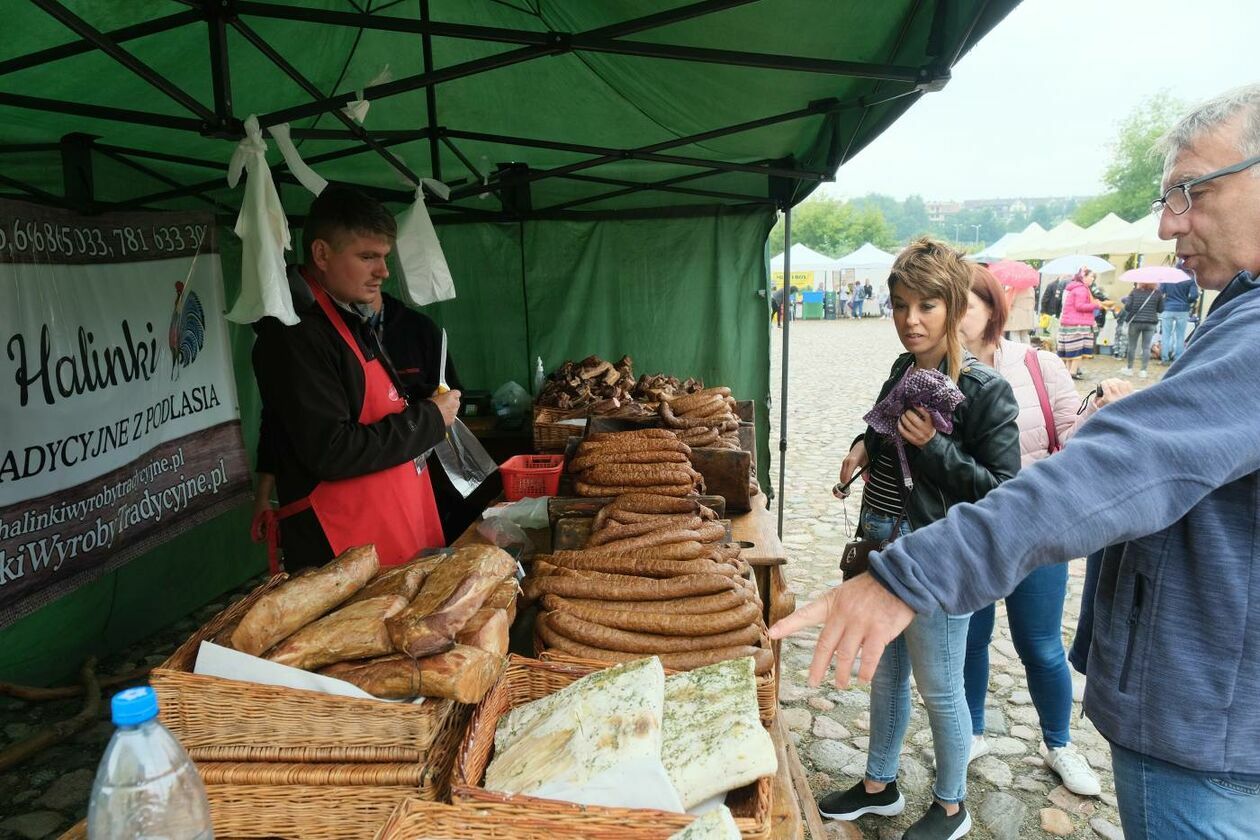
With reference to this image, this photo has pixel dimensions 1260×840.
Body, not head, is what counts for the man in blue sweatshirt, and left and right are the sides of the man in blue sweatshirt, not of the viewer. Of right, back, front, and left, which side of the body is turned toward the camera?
left

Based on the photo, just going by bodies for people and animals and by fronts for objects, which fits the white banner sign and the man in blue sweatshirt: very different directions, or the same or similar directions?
very different directions

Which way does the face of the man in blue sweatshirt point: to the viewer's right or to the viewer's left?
to the viewer's left

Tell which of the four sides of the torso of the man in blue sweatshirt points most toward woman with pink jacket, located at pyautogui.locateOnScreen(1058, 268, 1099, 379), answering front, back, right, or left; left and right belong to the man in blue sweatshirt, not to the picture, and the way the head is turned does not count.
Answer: right

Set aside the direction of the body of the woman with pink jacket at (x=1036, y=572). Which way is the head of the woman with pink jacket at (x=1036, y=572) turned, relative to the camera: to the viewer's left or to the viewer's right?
to the viewer's left

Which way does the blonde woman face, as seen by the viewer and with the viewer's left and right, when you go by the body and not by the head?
facing the viewer and to the left of the viewer

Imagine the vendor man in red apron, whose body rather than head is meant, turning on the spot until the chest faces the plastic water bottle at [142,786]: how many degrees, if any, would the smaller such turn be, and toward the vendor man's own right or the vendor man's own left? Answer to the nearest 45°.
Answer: approximately 45° to the vendor man's own right

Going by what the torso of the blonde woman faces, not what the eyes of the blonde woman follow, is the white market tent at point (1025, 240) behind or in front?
behind

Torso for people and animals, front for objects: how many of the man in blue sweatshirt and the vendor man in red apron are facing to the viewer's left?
1

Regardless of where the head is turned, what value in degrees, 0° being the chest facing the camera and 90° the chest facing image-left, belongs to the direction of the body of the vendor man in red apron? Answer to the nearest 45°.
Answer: approximately 315°

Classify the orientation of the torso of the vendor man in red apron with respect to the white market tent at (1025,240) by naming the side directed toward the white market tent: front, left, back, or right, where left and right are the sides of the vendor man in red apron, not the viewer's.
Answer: left

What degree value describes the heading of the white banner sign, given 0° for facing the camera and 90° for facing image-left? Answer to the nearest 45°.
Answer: approximately 315°

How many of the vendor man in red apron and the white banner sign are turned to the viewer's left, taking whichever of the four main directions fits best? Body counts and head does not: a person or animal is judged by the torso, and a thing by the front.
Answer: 0

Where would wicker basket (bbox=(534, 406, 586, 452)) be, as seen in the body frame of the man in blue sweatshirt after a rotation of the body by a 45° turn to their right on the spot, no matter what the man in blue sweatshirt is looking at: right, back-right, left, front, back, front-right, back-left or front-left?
front
